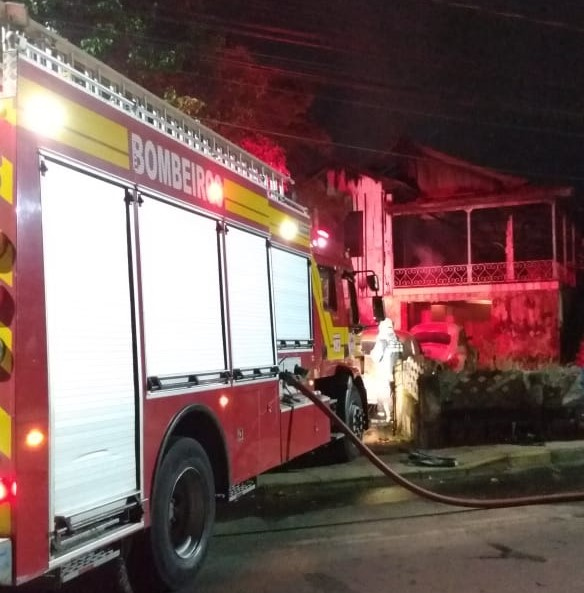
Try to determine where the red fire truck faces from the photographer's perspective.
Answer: facing away from the viewer and to the right of the viewer

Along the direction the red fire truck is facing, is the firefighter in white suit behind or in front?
in front
